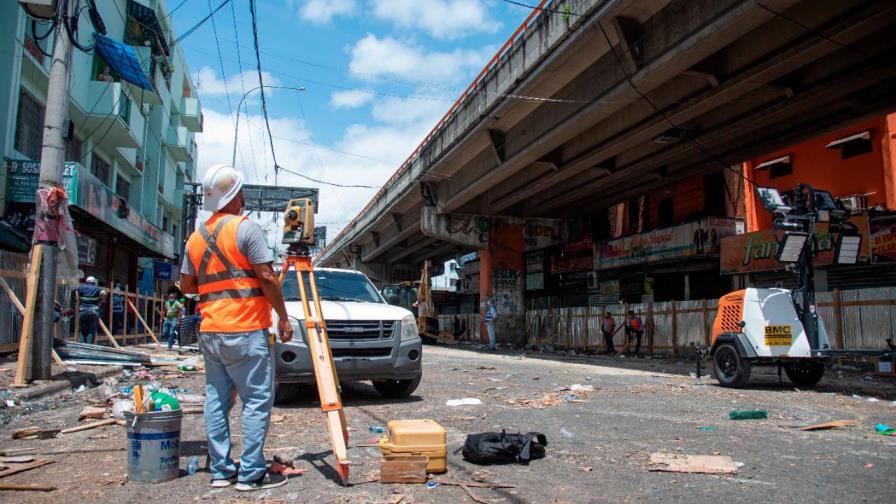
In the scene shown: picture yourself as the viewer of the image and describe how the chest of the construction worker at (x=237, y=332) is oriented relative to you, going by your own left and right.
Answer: facing away from the viewer and to the right of the viewer

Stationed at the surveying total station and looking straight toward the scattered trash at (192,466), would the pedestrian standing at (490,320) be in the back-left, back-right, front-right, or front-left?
back-right

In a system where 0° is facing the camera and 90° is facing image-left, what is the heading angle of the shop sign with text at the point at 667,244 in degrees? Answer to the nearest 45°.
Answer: approximately 45°

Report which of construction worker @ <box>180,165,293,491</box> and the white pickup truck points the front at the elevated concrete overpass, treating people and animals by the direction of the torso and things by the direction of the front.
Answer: the construction worker

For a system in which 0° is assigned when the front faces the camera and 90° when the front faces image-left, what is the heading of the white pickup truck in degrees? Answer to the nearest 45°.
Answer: approximately 0°

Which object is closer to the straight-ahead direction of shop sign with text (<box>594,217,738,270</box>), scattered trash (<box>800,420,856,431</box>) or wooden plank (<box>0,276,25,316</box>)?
the wooden plank

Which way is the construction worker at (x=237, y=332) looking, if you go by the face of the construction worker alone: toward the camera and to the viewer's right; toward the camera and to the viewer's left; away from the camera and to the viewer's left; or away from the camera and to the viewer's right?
away from the camera and to the viewer's right

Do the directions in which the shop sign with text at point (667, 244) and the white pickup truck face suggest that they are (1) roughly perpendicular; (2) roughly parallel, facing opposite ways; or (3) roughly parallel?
roughly perpendicular

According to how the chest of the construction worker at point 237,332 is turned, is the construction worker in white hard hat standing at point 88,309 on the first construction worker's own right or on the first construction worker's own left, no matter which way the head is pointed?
on the first construction worker's own left

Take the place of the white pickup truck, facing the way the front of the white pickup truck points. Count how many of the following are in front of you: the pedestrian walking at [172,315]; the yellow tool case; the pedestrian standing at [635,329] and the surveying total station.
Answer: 2
